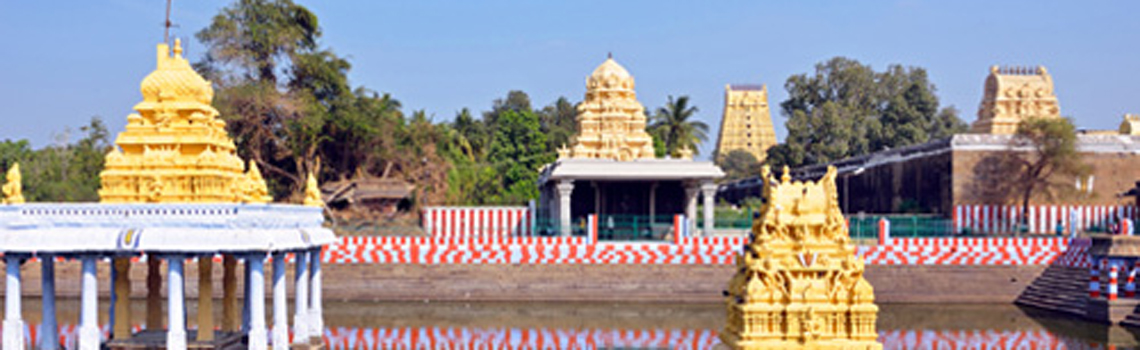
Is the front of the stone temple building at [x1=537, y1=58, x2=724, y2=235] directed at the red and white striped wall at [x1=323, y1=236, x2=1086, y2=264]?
yes

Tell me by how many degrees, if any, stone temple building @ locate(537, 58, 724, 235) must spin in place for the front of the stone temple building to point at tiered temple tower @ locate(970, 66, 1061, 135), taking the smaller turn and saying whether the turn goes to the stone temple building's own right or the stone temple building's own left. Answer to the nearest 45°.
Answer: approximately 90° to the stone temple building's own left

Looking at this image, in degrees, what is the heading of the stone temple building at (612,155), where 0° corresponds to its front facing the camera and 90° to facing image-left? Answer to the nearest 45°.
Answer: approximately 0°

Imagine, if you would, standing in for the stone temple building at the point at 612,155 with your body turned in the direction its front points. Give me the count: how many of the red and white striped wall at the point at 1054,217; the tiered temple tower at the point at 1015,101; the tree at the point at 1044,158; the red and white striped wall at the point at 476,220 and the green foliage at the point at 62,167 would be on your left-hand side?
3

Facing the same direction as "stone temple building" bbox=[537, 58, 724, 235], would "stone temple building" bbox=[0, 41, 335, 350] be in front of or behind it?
in front

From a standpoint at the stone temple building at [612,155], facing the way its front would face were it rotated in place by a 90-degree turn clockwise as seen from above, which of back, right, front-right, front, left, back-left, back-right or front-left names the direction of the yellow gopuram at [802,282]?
left

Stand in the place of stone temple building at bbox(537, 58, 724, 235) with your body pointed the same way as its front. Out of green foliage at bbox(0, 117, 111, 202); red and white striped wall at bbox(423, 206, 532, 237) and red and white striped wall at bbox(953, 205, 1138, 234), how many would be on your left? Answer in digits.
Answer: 1

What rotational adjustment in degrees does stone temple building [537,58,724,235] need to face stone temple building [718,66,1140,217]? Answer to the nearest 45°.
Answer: approximately 90° to its left

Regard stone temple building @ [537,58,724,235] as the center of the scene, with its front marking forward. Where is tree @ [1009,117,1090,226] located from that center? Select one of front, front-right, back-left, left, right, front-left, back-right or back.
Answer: left

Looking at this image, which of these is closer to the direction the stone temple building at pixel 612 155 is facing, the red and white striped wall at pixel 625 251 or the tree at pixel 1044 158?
the red and white striped wall

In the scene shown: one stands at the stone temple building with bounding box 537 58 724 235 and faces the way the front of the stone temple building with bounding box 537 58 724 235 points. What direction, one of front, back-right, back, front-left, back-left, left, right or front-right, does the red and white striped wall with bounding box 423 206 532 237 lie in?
front-right

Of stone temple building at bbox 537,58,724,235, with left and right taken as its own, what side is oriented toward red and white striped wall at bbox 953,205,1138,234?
left
